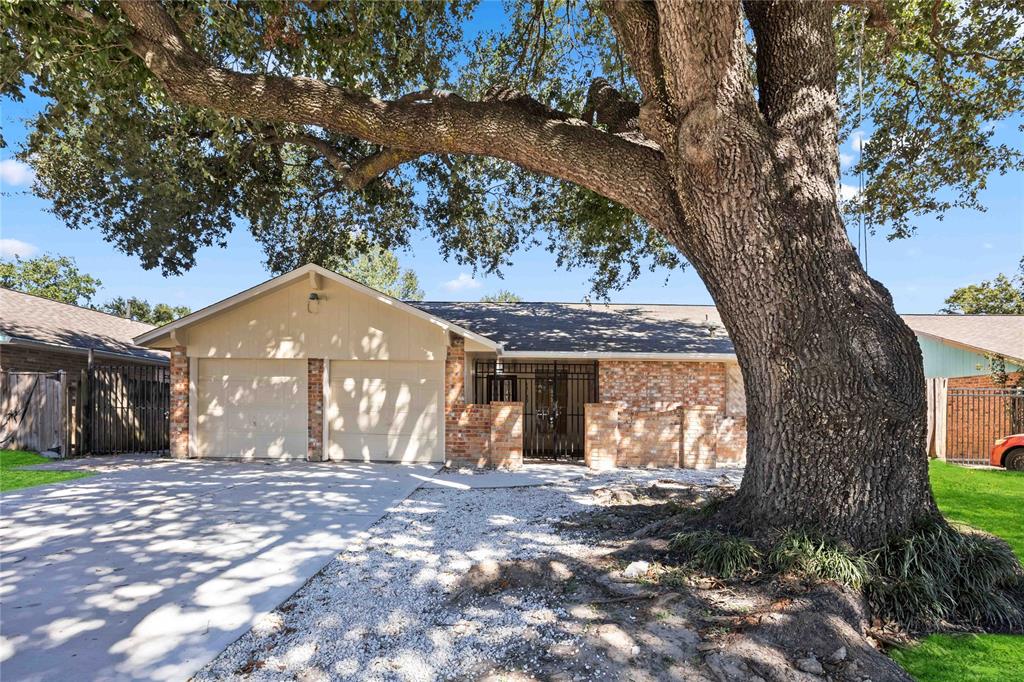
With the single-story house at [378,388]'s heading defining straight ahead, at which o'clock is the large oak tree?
The large oak tree is roughly at 11 o'clock from the single-story house.

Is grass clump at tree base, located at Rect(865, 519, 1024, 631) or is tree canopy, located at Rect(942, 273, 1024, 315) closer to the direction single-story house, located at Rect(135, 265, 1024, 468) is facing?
the grass clump at tree base

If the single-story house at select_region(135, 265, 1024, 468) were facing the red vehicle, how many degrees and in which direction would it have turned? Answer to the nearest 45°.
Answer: approximately 90° to its left

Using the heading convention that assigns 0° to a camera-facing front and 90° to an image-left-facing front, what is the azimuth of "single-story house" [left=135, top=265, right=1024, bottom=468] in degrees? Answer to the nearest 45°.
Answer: approximately 0°

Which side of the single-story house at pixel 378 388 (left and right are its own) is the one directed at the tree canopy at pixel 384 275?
back

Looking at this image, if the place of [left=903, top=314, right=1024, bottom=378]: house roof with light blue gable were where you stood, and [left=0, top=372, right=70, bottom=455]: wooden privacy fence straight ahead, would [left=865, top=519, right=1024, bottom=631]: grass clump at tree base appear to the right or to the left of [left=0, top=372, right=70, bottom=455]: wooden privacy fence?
left

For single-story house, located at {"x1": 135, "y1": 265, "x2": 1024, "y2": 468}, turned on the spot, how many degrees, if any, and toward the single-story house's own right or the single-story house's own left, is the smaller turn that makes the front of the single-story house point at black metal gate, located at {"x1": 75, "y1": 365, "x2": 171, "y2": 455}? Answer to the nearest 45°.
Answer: approximately 90° to the single-story house's own right

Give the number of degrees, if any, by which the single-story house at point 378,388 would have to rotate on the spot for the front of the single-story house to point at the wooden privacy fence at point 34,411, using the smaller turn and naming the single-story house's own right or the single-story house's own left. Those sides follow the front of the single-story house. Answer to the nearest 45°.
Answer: approximately 90° to the single-story house's own right

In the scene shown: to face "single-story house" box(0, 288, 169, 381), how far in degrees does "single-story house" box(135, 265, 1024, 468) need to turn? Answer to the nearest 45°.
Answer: approximately 135° to its right

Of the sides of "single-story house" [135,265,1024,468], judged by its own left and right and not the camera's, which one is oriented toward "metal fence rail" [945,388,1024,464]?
left

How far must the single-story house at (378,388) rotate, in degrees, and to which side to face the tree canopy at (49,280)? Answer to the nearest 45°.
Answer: approximately 135° to its right

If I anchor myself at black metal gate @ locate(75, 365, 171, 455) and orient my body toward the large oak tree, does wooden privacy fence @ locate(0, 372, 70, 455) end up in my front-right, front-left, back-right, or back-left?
back-right
